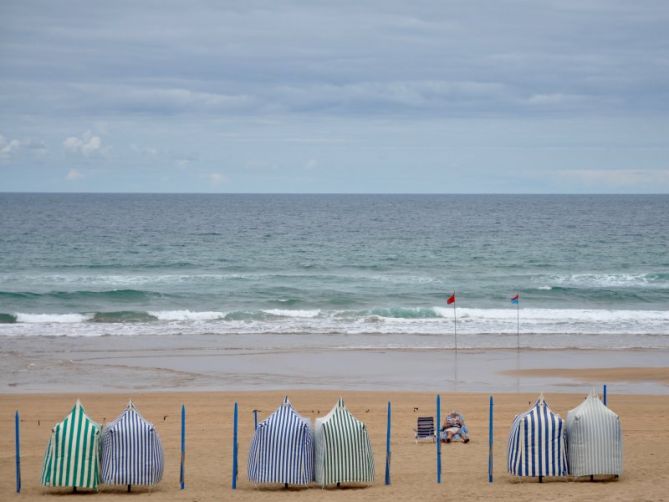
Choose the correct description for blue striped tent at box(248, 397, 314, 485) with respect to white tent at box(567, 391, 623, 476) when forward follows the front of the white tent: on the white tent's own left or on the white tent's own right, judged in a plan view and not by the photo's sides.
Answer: on the white tent's own left

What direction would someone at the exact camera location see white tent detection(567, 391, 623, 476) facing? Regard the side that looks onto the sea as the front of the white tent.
facing away from the viewer

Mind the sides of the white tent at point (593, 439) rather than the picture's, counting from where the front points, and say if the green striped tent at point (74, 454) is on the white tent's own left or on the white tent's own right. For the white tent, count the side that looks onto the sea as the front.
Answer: on the white tent's own left

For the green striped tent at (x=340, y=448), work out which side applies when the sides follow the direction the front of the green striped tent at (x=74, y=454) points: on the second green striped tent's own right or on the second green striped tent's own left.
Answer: on the second green striped tent's own right

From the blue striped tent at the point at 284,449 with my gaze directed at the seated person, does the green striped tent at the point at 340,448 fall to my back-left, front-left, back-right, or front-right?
front-right

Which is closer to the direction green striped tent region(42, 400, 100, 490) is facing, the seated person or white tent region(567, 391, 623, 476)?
the seated person

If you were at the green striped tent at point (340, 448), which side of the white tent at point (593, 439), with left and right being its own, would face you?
left

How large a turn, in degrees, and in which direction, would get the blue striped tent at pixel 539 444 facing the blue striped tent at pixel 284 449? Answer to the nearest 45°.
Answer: approximately 90° to its left

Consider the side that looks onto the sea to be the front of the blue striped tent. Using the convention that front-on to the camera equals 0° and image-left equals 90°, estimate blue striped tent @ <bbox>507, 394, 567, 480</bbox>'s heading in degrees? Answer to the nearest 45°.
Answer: approximately 180°

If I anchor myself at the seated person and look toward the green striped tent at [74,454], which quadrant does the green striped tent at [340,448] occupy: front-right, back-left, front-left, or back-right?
front-left

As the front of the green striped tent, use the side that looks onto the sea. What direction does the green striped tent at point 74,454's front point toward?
away from the camera

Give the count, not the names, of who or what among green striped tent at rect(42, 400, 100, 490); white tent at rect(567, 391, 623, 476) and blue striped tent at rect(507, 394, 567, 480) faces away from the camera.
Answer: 3

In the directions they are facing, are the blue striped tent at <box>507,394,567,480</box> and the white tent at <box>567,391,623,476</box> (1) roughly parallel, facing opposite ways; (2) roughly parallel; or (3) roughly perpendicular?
roughly parallel

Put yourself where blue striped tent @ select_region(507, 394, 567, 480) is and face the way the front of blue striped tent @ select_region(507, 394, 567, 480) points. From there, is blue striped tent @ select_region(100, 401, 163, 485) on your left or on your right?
on your left

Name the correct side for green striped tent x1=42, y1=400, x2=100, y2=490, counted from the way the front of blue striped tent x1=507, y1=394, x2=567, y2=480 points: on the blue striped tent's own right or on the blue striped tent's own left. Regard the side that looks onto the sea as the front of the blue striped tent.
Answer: on the blue striped tent's own left
